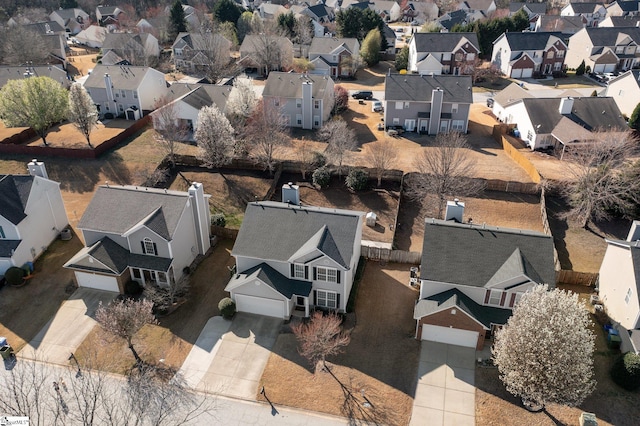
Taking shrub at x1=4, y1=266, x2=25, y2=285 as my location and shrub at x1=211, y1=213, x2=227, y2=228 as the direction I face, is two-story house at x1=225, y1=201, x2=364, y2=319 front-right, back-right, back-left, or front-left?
front-right

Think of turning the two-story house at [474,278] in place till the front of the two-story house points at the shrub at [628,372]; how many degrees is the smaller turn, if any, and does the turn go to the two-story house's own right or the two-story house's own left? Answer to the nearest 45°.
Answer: approximately 90° to the two-story house's own left

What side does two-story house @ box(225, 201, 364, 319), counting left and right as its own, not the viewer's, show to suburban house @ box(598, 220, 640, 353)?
left

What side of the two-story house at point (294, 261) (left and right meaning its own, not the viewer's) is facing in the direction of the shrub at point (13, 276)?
right

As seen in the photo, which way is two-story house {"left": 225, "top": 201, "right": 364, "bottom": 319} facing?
toward the camera

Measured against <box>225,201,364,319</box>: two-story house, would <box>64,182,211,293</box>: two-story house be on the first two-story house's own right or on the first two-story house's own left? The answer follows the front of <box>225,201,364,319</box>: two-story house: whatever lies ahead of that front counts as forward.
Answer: on the first two-story house's own right

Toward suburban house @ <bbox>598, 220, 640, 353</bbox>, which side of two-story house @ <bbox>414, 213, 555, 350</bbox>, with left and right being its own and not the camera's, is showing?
left

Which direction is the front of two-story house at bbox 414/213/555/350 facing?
toward the camera

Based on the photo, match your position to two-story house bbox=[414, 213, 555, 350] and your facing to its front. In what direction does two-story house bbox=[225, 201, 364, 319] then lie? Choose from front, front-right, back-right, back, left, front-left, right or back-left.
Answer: right

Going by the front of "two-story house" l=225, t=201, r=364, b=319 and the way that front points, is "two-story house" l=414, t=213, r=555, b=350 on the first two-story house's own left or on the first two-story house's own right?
on the first two-story house's own left

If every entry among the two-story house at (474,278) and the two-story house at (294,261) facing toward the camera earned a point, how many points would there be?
2

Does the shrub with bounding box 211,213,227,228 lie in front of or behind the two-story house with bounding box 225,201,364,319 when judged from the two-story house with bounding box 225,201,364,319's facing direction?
behind

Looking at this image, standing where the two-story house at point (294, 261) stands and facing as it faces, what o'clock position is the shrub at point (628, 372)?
The shrub is roughly at 10 o'clock from the two-story house.

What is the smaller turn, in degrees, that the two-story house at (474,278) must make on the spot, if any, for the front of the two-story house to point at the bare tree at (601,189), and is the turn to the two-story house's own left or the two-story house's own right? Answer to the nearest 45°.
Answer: approximately 135° to the two-story house's own left

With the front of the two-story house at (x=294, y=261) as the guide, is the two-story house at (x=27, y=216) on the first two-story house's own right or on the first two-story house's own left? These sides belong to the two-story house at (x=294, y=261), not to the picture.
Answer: on the first two-story house's own right

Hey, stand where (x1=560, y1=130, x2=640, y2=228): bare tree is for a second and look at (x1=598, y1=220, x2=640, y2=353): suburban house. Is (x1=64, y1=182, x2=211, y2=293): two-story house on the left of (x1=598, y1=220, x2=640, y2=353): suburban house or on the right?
right
